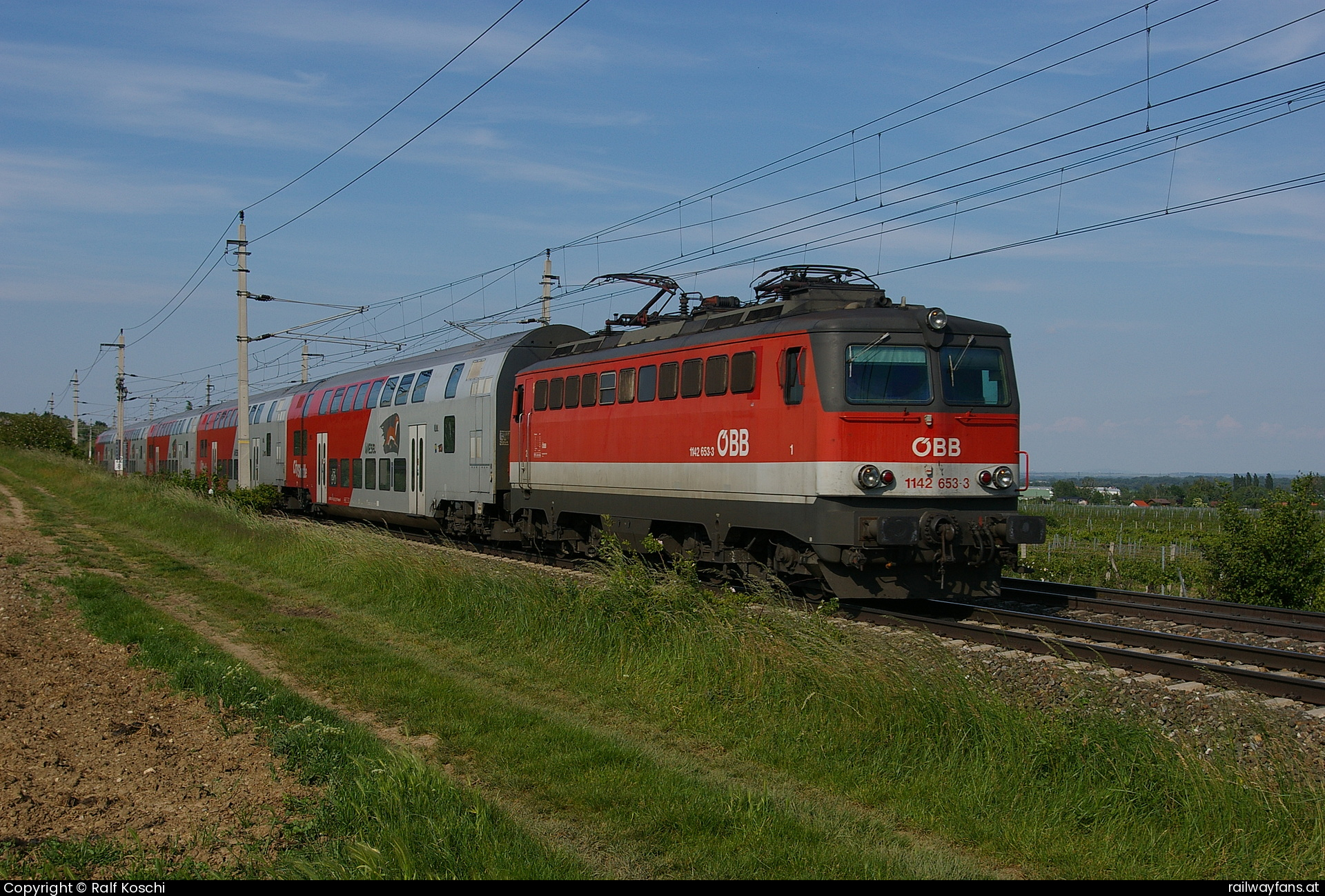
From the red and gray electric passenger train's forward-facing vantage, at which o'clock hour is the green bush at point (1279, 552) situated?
The green bush is roughly at 10 o'clock from the red and gray electric passenger train.

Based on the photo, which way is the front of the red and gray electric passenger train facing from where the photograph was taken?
facing the viewer and to the right of the viewer
